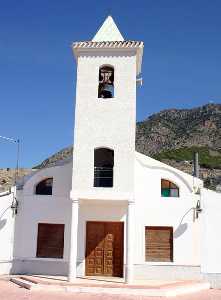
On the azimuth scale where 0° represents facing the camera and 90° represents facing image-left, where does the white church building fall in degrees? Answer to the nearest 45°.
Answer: approximately 0°
